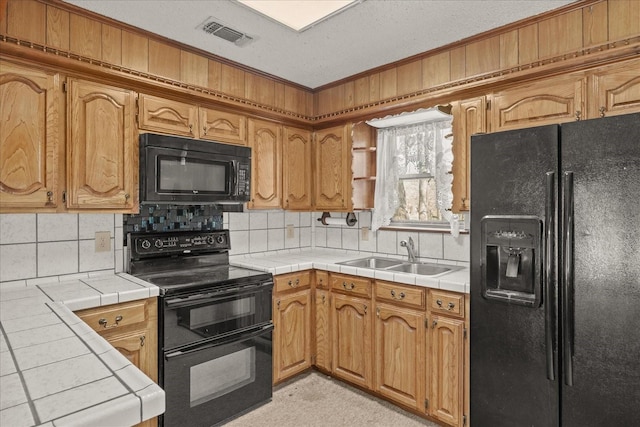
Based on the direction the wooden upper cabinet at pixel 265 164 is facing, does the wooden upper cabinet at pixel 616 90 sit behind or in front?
in front

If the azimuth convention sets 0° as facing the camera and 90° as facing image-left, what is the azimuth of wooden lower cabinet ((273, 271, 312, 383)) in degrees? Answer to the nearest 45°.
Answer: approximately 315°

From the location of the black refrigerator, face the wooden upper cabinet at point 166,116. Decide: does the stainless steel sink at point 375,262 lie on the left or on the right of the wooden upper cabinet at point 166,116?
right

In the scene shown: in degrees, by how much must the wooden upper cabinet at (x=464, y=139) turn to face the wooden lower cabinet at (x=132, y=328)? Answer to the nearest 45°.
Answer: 0° — it already faces it

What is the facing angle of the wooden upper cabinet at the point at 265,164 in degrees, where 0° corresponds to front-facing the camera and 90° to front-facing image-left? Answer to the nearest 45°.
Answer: approximately 315°

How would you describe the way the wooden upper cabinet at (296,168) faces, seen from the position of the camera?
facing the viewer and to the right of the viewer

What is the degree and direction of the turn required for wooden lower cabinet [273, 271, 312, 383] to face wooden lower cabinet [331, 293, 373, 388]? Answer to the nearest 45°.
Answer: approximately 45° to its left

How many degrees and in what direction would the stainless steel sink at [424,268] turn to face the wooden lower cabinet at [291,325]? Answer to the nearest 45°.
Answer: approximately 45° to its right

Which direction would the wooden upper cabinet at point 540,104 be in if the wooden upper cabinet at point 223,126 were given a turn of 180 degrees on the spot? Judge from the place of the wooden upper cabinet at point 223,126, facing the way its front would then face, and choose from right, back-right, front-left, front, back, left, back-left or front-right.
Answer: back
